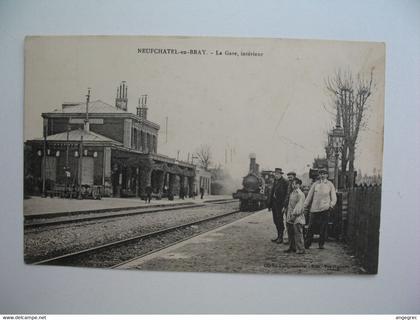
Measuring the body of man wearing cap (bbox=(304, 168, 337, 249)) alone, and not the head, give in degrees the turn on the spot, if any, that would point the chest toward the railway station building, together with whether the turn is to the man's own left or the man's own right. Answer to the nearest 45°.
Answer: approximately 90° to the man's own right

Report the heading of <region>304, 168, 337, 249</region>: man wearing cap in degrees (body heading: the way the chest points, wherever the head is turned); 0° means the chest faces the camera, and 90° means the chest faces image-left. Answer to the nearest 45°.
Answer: approximately 0°

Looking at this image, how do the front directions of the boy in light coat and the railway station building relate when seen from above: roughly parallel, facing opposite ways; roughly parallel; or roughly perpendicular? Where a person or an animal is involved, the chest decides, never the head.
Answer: roughly perpendicular
